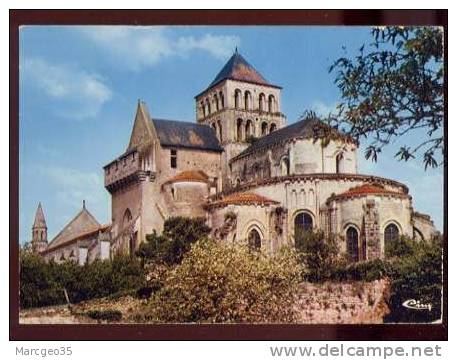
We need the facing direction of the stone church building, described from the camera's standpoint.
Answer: facing away from the viewer and to the left of the viewer

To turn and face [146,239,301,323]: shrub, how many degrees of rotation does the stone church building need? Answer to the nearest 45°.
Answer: approximately 135° to its left

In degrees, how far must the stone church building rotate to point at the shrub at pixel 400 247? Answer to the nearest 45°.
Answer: approximately 180°

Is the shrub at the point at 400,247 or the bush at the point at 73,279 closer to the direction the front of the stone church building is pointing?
the bush

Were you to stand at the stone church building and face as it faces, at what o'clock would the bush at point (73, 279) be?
The bush is roughly at 9 o'clock from the stone church building.

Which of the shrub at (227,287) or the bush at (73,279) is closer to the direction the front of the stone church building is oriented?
the bush

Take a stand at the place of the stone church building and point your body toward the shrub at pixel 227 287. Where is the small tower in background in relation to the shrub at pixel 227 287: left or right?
right
